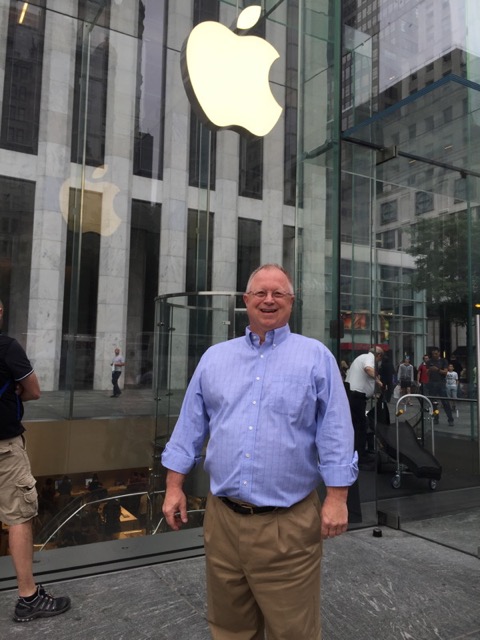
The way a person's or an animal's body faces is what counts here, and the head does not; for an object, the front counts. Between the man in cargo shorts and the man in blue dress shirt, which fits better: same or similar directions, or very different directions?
very different directions

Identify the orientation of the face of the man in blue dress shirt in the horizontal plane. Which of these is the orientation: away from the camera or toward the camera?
toward the camera

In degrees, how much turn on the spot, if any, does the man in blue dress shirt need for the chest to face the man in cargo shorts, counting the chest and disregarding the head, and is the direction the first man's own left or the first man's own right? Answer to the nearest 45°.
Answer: approximately 135° to the first man's own right

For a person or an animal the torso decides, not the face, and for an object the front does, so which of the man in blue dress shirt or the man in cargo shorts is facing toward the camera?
the man in blue dress shirt

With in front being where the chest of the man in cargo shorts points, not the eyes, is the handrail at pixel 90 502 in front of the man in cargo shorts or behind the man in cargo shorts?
in front

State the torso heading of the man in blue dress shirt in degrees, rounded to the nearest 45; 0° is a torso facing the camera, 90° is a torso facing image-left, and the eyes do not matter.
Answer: approximately 0°

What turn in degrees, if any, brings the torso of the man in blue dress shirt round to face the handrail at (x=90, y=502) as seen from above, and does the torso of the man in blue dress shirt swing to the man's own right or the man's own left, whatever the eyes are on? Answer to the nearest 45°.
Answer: approximately 135° to the man's own right

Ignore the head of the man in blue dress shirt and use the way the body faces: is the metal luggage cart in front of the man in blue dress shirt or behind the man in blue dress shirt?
behind

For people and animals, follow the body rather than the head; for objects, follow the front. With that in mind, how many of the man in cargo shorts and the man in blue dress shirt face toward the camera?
1
